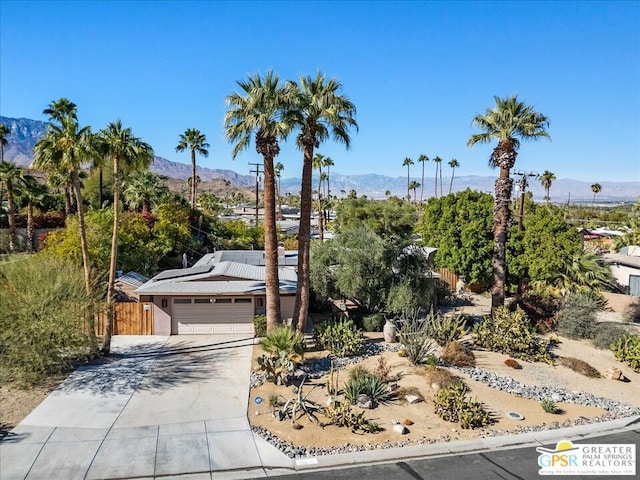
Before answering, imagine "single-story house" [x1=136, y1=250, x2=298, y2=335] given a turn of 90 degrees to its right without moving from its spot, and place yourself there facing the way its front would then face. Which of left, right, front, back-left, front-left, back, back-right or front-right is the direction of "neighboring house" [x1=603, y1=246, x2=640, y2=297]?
back

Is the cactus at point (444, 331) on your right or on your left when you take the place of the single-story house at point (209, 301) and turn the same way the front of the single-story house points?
on your left

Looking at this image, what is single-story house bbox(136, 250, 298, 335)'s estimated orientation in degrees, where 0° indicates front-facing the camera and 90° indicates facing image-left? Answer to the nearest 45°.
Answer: approximately 0°

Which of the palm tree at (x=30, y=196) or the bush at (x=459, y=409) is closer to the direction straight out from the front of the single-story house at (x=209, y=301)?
the bush

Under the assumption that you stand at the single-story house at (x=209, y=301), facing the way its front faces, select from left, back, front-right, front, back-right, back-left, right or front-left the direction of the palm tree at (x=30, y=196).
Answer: back-right

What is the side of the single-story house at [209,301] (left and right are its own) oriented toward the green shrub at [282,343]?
front

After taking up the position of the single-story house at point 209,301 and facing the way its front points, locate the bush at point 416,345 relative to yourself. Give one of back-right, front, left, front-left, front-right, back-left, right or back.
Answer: front-left

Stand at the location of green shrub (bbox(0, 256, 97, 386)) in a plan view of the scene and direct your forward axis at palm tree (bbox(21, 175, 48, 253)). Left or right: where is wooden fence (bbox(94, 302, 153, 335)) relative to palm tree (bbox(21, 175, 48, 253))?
right

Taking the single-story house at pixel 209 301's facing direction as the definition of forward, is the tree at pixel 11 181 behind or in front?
behind

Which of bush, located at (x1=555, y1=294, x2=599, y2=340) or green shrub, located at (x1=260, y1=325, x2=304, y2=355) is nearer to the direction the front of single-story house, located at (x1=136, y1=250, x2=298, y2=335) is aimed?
the green shrub

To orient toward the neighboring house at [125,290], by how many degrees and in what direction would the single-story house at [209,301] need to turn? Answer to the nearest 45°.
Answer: approximately 135° to its right

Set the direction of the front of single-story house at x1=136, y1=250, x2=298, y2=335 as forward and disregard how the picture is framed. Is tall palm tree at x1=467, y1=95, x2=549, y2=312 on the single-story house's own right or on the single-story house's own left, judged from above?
on the single-story house's own left

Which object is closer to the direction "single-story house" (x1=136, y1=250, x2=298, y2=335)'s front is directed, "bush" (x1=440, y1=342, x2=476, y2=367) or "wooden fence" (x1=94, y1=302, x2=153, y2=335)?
the bush

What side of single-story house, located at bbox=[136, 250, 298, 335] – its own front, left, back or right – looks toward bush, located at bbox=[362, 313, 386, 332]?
left
